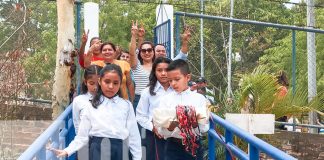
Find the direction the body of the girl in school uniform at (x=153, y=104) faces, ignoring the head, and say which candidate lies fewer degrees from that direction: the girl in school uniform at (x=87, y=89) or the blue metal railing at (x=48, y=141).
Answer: the blue metal railing

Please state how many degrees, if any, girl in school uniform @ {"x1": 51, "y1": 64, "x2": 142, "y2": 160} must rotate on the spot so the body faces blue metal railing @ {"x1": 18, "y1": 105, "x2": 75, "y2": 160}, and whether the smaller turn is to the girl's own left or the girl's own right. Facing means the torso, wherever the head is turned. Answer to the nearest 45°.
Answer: approximately 45° to the girl's own right

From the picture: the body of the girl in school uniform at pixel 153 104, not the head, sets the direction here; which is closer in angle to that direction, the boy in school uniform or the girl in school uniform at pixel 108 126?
the boy in school uniform

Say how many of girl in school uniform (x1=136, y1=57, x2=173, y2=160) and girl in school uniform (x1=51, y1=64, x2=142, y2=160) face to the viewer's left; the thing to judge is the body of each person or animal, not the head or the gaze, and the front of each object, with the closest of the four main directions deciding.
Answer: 0

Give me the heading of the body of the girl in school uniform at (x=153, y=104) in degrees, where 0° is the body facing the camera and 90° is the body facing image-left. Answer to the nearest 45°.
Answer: approximately 315°

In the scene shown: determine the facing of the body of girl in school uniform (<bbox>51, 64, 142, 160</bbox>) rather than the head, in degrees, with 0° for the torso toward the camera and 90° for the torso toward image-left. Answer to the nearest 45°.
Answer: approximately 0°

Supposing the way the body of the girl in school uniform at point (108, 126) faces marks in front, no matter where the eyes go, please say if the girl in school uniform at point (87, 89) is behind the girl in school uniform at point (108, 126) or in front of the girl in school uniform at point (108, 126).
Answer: behind

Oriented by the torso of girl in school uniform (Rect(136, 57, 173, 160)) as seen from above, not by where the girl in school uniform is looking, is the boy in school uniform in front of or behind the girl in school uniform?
in front

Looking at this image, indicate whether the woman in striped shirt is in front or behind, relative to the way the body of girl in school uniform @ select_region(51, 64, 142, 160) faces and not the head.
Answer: behind
